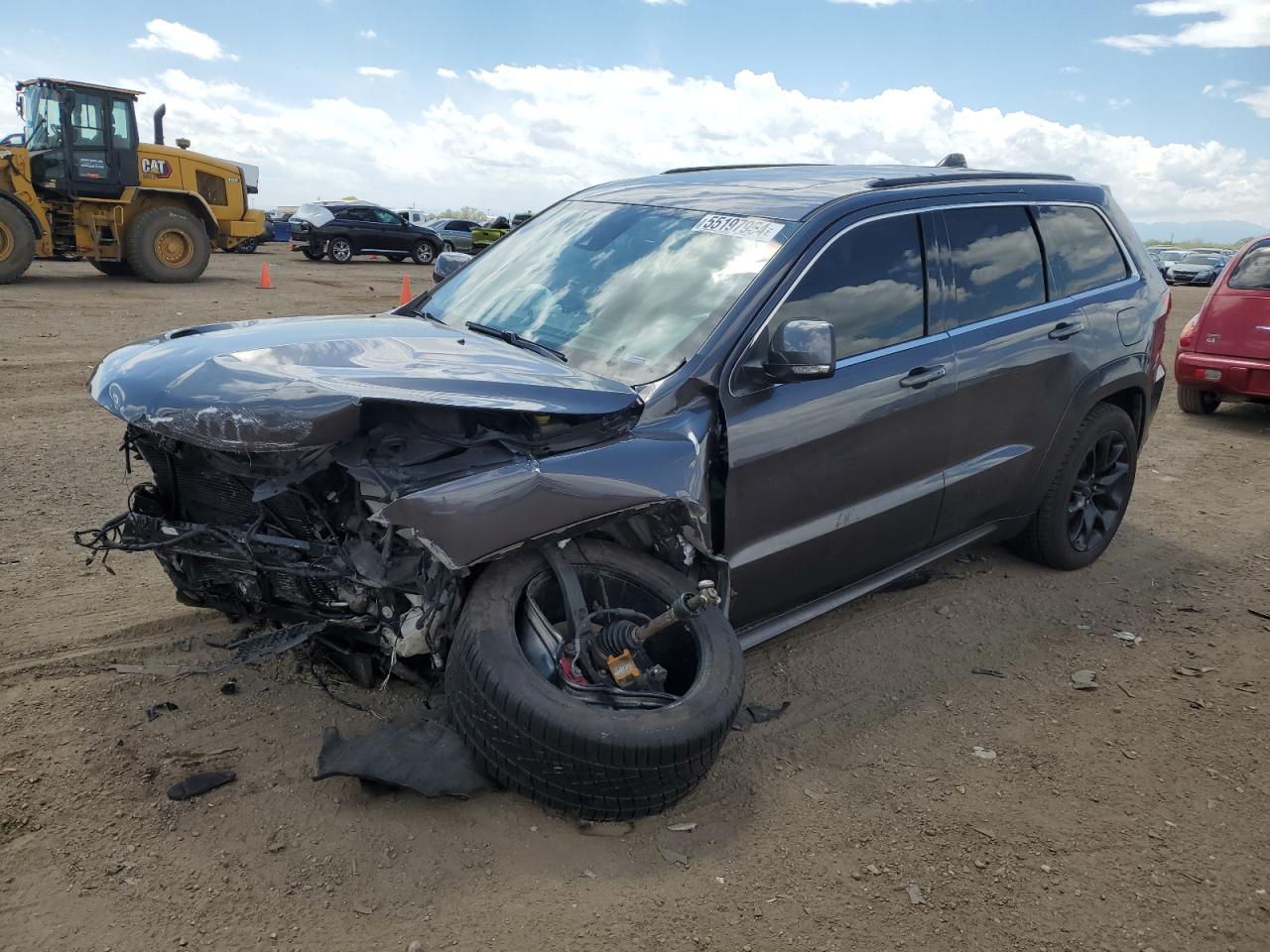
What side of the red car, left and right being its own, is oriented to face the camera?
back

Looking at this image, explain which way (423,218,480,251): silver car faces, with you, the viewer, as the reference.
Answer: facing away from the viewer and to the right of the viewer

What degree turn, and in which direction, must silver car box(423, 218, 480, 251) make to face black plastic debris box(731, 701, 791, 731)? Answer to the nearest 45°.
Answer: approximately 135° to its right

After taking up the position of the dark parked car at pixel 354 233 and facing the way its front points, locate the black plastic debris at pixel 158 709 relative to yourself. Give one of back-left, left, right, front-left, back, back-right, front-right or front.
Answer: back-right

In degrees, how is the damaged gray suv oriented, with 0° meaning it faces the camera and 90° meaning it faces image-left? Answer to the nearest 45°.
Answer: approximately 45°

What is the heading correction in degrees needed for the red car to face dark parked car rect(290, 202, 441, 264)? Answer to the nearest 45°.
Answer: approximately 45° to its left

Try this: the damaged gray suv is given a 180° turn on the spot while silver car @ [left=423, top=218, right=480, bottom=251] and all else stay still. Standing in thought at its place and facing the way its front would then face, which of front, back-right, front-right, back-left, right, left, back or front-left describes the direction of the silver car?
front-left

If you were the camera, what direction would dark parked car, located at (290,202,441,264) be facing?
facing away from the viewer and to the right of the viewer

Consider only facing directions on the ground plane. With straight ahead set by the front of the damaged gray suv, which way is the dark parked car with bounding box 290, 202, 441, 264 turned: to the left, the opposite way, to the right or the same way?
the opposite way

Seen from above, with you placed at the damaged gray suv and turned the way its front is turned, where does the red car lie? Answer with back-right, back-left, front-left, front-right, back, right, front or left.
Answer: back

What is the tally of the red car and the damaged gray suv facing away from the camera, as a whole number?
1

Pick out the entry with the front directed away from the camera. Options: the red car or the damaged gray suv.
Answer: the red car

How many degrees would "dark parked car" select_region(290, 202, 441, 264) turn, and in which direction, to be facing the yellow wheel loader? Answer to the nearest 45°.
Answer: approximately 135° to its right
